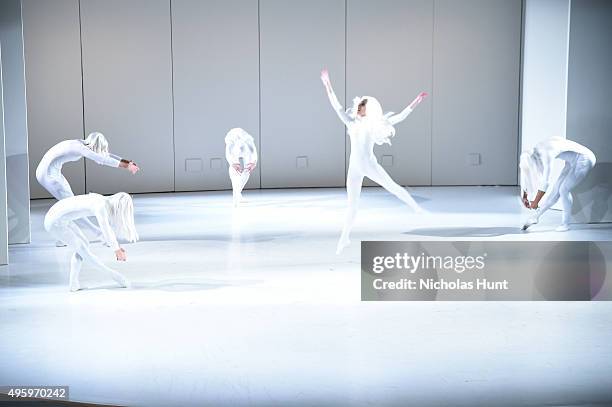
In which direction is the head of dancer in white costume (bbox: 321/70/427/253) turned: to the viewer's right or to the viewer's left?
to the viewer's left

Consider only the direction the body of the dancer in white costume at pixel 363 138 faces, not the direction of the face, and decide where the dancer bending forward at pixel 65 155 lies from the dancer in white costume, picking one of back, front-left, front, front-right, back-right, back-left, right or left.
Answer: front-right

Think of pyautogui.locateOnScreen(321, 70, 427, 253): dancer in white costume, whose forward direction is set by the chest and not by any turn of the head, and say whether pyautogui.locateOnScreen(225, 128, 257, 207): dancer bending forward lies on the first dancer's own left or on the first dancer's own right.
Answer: on the first dancer's own right

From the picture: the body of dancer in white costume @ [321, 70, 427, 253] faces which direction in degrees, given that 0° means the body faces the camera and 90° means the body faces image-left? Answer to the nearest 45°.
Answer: approximately 45°
